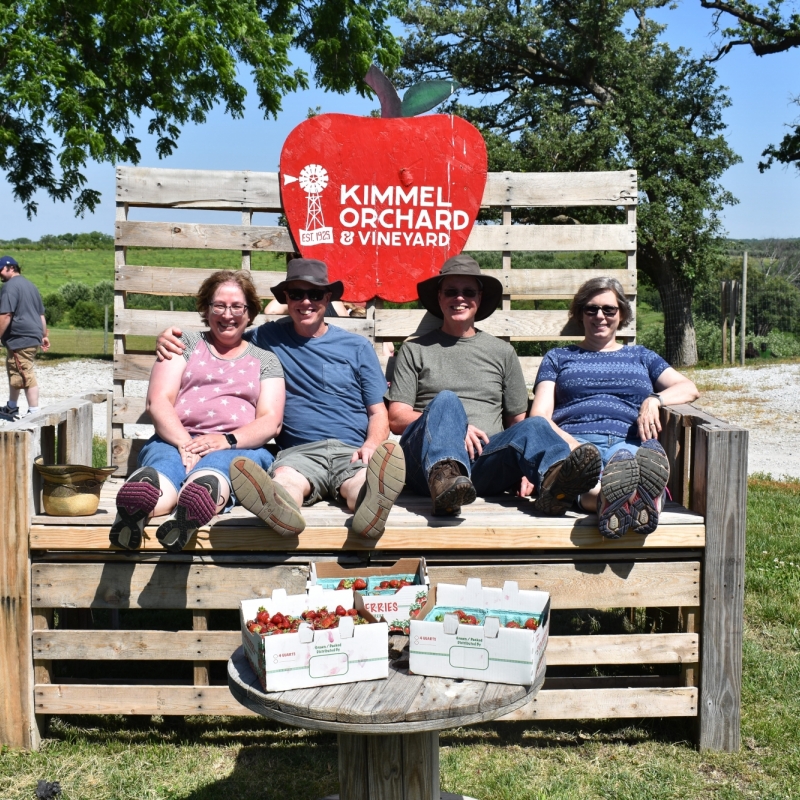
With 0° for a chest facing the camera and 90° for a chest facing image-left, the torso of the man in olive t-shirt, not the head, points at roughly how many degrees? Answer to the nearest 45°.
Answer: approximately 0°

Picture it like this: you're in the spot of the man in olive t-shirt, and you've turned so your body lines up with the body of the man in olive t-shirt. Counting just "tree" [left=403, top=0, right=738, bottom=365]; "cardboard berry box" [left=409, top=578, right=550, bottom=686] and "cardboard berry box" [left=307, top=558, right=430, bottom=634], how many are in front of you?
2

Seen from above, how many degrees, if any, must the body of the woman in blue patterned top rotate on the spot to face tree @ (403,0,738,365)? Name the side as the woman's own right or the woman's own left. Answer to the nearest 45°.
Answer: approximately 180°

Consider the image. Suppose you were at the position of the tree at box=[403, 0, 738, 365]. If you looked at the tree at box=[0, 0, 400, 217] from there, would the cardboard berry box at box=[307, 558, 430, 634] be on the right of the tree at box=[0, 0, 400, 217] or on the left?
left

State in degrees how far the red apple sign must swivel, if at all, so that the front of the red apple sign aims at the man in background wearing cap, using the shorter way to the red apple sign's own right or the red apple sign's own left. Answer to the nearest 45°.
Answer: approximately 135° to the red apple sign's own right

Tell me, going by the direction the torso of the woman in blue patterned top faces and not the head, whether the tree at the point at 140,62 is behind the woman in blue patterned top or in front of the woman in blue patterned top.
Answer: behind

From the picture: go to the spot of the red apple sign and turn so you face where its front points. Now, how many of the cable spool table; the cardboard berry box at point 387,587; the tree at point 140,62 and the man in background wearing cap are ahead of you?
2

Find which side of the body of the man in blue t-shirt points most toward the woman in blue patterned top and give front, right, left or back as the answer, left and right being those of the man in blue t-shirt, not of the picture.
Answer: left

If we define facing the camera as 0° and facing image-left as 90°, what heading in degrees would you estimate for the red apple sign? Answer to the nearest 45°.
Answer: approximately 0°

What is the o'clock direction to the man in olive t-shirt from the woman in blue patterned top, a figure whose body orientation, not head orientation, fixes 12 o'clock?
The man in olive t-shirt is roughly at 2 o'clock from the woman in blue patterned top.
